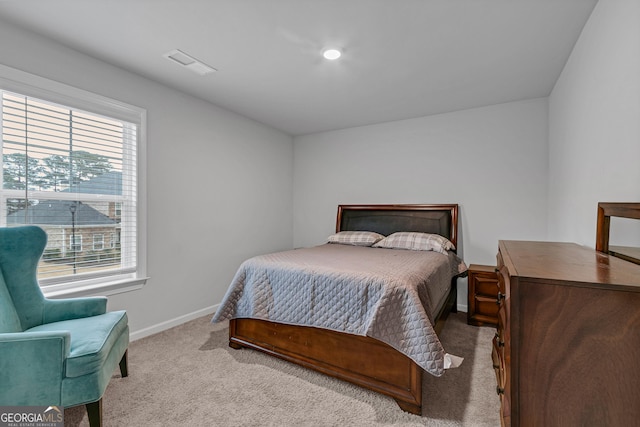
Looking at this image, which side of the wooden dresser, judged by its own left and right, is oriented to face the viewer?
left

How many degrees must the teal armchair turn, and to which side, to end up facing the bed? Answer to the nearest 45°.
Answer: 0° — it already faces it

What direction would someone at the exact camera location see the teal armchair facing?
facing the viewer and to the right of the viewer

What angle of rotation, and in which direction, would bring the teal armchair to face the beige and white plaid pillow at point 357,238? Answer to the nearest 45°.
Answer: approximately 45° to its left

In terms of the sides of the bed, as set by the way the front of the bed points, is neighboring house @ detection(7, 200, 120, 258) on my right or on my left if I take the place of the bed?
on my right

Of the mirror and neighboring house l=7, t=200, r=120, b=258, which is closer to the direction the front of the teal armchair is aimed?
the mirror

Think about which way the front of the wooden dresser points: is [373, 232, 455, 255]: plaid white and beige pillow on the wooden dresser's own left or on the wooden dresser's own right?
on the wooden dresser's own right

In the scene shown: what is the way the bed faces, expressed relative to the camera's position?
facing the viewer and to the left of the viewer

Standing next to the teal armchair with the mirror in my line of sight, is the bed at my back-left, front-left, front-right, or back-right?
front-left

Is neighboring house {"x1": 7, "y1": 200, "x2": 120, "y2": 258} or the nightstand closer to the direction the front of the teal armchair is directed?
the nightstand

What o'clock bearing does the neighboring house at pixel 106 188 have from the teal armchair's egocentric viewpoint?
The neighboring house is roughly at 8 o'clock from the teal armchair.

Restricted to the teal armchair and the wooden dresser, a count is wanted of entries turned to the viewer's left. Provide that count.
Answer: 1

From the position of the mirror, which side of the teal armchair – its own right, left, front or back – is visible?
front

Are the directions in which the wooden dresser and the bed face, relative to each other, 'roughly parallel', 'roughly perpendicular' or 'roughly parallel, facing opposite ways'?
roughly perpendicular
